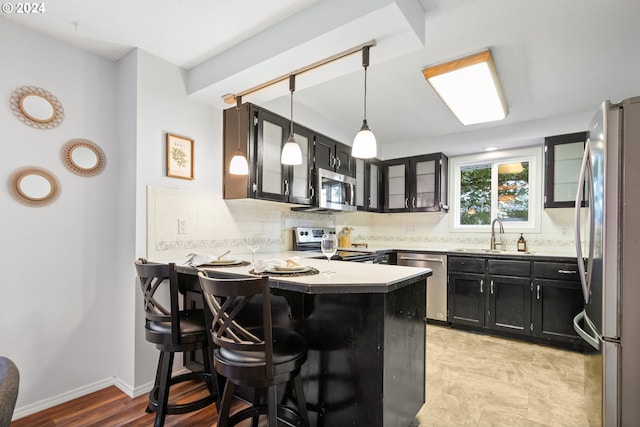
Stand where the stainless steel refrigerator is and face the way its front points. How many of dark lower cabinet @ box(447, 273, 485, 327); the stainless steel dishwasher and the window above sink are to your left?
0

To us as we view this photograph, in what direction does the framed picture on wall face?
facing the viewer and to the right of the viewer

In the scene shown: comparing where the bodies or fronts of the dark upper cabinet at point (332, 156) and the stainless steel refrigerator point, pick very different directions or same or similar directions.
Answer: very different directions

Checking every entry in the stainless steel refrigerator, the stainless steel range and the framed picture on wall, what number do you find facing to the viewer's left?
1

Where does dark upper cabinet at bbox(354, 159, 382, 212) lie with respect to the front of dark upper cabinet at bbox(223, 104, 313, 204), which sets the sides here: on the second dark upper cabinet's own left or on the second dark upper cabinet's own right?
on the second dark upper cabinet's own left

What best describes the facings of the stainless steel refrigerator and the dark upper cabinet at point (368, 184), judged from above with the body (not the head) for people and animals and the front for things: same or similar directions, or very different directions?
very different directions

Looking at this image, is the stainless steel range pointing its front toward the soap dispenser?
no

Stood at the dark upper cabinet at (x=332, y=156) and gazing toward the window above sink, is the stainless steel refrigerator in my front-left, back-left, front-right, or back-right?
front-right

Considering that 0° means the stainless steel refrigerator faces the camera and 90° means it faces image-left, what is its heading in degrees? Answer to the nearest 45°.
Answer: approximately 90°

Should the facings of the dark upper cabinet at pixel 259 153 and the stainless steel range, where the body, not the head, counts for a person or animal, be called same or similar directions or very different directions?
same or similar directions

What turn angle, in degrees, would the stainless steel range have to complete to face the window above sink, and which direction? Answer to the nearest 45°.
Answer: approximately 45° to its left

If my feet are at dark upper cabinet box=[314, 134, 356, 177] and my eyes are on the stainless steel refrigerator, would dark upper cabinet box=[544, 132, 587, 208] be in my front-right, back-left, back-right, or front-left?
front-left

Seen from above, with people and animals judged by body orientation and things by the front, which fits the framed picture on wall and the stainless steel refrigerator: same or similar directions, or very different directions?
very different directions

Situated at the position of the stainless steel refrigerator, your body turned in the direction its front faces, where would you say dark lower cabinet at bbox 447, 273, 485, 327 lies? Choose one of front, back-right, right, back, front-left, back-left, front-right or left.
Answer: front-right
